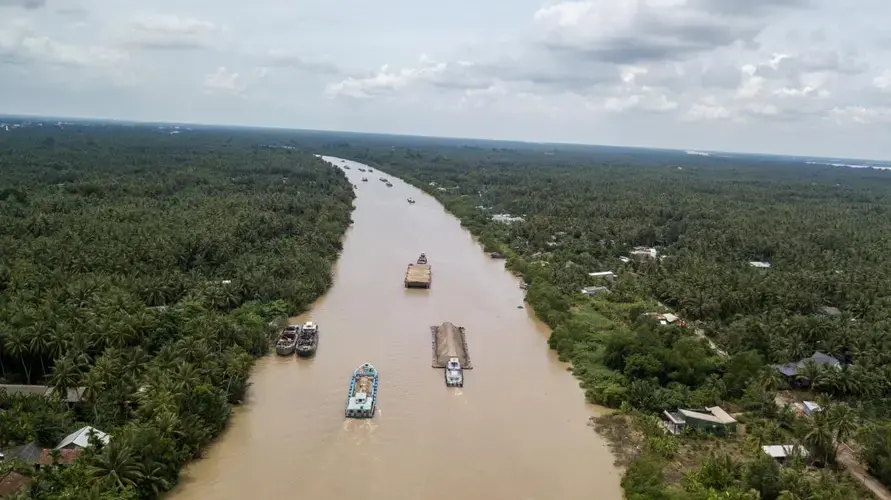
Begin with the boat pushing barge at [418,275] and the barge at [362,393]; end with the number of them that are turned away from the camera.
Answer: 1

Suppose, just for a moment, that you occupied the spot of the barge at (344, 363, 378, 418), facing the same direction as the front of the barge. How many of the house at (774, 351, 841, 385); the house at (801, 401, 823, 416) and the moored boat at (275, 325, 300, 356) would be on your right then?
2

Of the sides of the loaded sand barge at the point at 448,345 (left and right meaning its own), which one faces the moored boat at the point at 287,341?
left

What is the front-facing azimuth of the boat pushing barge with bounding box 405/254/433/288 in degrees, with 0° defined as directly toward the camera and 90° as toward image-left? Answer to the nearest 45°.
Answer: approximately 0°

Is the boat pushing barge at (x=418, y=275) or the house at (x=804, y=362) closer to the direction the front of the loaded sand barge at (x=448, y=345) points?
the boat pushing barge

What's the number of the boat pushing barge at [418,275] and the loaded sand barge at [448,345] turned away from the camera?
1

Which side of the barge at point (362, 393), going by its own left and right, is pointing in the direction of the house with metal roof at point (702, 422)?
right

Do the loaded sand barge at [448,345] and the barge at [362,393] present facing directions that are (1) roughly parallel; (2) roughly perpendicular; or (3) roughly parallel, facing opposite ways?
roughly parallel

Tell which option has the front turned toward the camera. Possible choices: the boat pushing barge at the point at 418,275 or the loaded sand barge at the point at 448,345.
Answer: the boat pushing barge

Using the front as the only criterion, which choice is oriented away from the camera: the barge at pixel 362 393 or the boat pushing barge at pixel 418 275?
the barge

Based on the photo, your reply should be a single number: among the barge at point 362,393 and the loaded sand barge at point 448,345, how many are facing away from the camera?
2

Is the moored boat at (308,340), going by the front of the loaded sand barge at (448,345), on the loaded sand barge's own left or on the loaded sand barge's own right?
on the loaded sand barge's own left

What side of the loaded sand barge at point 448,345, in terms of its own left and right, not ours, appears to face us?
back

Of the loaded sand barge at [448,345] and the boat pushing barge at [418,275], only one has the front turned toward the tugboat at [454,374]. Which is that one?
the boat pushing barge

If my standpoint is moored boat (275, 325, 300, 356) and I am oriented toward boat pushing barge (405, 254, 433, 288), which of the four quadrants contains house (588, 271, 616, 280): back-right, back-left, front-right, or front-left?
front-right

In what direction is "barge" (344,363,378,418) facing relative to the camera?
away from the camera

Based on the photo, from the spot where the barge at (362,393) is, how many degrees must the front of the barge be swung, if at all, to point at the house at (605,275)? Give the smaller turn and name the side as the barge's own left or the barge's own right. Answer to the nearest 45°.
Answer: approximately 45° to the barge's own right

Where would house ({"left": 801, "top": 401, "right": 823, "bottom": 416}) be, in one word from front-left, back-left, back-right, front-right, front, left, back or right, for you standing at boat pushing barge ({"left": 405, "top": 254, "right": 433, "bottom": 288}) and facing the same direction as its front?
front-left

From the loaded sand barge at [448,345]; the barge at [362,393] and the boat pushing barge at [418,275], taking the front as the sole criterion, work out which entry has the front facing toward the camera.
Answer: the boat pushing barge
